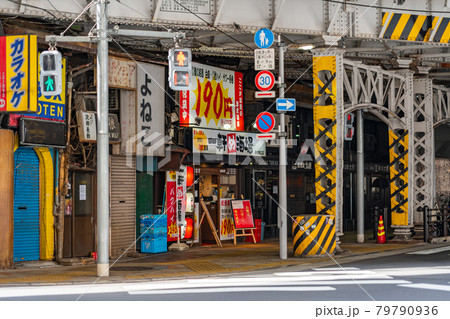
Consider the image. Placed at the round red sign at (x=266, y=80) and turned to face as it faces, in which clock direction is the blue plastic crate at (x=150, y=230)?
The blue plastic crate is roughly at 4 o'clock from the round red sign.

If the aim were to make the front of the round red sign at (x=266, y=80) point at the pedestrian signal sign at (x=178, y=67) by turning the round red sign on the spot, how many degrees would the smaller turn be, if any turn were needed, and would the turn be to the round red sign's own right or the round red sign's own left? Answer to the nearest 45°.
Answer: approximately 45° to the round red sign's own right

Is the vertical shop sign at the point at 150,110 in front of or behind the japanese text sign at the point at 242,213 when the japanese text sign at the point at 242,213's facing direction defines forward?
in front

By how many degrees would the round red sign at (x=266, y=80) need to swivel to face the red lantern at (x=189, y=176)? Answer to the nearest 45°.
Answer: approximately 135° to its right

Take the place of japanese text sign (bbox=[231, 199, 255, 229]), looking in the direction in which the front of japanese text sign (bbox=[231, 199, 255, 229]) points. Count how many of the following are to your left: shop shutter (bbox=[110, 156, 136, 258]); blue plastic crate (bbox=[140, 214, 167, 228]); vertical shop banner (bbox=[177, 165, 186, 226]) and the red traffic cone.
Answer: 1

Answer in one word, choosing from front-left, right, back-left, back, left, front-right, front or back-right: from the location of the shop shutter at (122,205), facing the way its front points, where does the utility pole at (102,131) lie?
front-right

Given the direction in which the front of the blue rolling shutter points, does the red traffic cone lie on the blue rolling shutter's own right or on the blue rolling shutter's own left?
on the blue rolling shutter's own left

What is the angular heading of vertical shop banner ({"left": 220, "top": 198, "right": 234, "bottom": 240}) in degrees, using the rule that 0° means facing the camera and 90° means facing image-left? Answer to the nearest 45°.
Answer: approximately 0°

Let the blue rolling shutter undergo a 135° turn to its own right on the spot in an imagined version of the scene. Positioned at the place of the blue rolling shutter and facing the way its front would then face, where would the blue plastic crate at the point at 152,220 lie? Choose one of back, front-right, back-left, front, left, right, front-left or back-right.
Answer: back-right

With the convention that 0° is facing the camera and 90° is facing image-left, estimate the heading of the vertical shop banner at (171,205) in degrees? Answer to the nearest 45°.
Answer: approximately 0°

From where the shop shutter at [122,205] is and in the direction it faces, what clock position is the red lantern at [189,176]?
The red lantern is roughly at 9 o'clock from the shop shutter.

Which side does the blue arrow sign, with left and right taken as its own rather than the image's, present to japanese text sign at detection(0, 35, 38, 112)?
right
